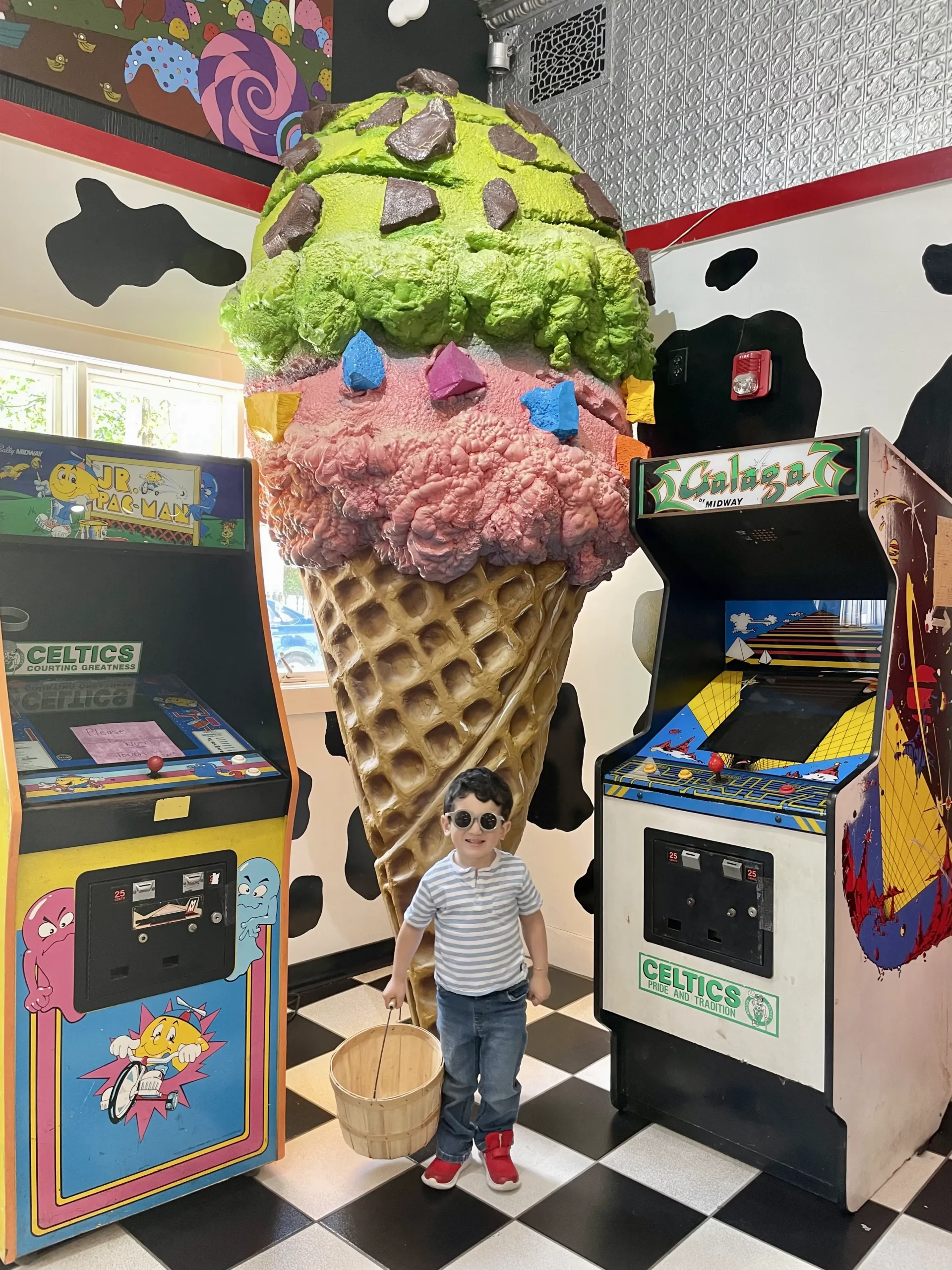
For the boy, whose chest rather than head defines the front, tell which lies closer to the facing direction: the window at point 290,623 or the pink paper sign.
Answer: the pink paper sign

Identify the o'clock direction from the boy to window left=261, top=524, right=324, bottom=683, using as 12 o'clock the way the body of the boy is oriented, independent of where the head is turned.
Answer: The window is roughly at 5 o'clock from the boy.

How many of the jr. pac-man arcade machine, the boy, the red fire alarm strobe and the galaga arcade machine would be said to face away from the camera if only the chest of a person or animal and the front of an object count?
0

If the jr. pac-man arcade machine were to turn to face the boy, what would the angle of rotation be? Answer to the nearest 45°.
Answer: approximately 45° to its left

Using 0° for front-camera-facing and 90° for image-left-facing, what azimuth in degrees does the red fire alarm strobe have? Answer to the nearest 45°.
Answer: approximately 45°

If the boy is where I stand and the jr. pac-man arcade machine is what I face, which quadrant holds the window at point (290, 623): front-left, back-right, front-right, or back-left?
front-right

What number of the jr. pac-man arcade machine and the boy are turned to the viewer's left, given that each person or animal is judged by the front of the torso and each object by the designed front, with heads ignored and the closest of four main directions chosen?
0

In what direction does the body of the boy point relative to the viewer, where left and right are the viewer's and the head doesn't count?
facing the viewer

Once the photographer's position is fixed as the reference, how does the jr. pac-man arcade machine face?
facing the viewer and to the right of the viewer
